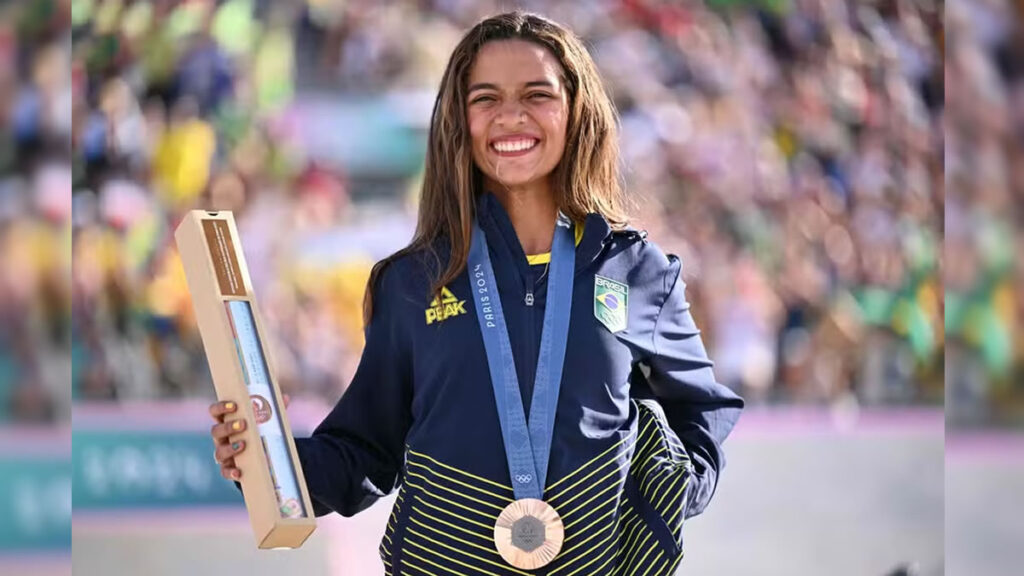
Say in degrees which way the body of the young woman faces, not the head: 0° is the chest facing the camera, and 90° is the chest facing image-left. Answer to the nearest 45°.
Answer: approximately 0°
